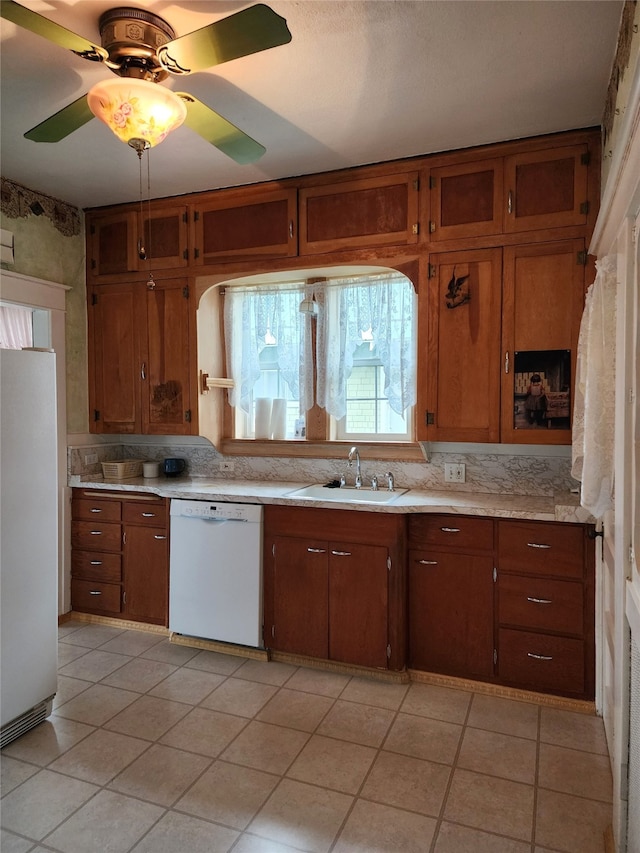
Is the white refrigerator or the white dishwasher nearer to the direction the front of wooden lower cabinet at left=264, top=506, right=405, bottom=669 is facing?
the white refrigerator

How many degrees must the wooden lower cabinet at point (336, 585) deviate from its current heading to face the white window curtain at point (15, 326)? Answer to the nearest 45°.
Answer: approximately 45° to its right

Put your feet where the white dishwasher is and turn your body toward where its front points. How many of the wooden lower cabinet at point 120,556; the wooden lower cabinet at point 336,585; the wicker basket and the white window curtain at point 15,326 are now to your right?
3

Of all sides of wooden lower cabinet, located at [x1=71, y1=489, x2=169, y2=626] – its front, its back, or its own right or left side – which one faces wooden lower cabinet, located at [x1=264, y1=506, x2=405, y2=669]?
left

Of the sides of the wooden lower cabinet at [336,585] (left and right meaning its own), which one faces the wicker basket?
right

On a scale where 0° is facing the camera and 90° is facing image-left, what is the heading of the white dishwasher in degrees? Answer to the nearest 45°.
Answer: approximately 45°

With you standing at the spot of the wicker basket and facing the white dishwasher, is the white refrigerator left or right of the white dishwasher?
right

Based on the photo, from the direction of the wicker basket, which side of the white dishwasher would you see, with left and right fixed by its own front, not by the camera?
right

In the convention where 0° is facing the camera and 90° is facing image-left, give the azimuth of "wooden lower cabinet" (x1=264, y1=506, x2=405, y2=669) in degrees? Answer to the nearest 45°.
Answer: approximately 45°

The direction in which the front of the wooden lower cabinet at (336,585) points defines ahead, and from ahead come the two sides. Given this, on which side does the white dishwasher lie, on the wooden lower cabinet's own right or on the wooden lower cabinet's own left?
on the wooden lower cabinet's own right

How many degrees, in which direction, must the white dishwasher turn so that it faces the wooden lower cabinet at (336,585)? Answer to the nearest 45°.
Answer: approximately 90° to its left

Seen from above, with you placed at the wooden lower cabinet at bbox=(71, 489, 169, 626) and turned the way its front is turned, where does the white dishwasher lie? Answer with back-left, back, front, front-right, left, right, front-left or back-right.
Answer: left
